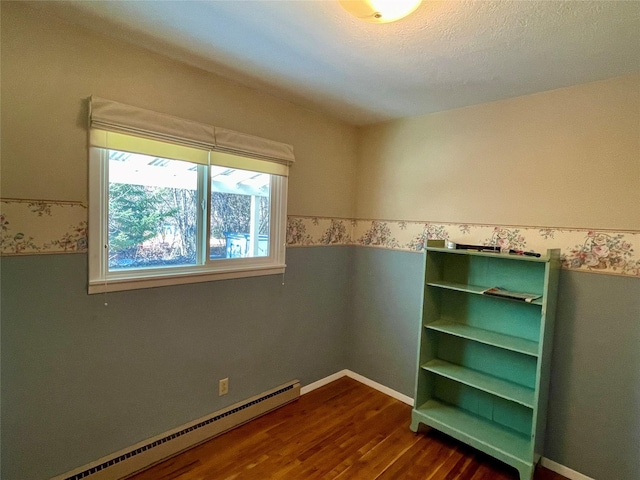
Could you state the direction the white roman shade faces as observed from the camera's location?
facing the viewer and to the right of the viewer

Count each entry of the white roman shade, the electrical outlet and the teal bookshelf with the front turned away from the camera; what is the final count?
0

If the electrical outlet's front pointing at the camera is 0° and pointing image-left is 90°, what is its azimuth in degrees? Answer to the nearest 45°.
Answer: approximately 315°

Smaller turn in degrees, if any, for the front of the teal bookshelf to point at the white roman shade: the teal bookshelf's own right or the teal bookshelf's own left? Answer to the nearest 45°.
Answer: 0° — it already faces it

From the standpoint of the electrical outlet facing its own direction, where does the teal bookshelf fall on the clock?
The teal bookshelf is roughly at 11 o'clock from the electrical outlet.

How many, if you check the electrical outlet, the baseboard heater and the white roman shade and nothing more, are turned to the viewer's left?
0

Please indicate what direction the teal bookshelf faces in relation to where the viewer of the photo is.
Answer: facing the viewer and to the left of the viewer
